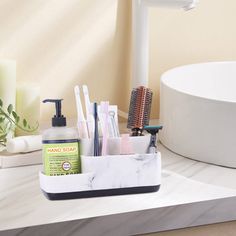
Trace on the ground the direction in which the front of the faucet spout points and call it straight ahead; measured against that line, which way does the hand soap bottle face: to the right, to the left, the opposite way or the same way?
to the right

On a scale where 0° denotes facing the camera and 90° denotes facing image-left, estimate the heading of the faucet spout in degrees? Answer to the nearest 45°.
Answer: approximately 270°

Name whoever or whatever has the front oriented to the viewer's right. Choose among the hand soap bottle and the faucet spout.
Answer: the faucet spout

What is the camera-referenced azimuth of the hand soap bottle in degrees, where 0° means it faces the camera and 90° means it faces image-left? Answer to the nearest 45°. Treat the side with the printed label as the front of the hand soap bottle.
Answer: approximately 0°

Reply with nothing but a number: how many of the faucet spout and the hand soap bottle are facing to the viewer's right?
1
